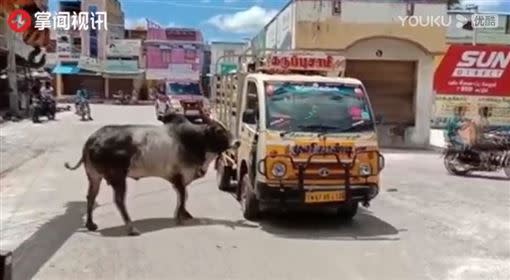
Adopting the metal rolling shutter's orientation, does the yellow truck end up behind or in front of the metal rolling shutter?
in front

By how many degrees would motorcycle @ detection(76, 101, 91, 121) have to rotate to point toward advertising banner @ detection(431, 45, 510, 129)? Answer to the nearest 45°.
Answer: approximately 45° to its left

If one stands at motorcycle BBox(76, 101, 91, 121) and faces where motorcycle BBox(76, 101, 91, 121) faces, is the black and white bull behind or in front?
in front

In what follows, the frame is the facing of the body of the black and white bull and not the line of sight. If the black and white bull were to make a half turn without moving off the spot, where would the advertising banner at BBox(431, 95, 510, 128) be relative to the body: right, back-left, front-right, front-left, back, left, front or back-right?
back-right

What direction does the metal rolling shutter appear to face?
toward the camera

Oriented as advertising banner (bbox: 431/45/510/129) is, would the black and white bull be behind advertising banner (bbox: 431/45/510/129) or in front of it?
in front

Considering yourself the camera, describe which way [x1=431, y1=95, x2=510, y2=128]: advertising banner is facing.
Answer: facing the viewer

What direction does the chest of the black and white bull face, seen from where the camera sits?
to the viewer's right

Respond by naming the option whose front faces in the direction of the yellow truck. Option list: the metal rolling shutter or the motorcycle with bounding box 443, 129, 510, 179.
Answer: the metal rolling shutter
